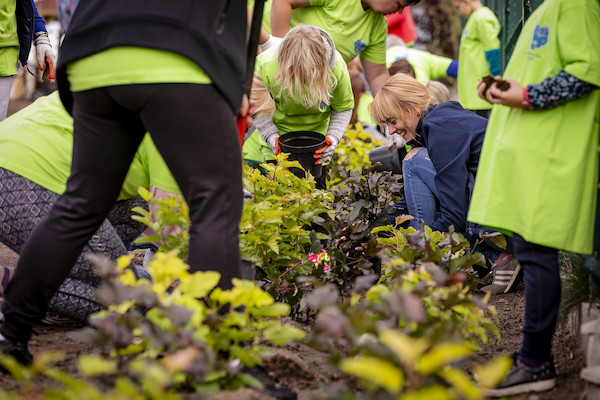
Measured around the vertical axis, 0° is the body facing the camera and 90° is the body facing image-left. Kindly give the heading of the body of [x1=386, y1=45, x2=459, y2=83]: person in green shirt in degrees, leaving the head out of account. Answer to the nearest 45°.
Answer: approximately 90°

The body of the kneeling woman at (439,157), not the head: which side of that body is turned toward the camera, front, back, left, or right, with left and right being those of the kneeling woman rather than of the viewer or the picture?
left

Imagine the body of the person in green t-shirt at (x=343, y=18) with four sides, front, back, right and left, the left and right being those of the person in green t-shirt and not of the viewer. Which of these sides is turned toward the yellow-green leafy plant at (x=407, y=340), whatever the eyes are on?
front

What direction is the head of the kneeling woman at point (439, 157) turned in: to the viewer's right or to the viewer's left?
to the viewer's left

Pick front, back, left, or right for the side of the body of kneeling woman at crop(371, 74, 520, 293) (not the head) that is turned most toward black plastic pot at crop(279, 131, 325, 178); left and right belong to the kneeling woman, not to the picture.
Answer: front

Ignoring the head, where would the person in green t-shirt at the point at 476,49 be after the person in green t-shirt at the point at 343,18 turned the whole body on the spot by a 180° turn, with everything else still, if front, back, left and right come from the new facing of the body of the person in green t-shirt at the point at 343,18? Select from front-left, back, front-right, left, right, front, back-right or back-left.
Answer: front-right
